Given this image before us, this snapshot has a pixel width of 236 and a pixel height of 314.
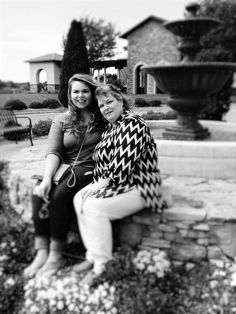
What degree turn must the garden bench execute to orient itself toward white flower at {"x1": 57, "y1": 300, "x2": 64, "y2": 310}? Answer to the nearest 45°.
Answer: approximately 45° to its right

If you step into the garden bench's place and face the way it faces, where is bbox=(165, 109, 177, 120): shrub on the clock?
The shrub is roughly at 10 o'clock from the garden bench.

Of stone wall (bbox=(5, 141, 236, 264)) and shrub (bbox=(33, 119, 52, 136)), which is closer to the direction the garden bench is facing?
the stone wall

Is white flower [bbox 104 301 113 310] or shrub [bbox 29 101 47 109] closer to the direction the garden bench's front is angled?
the white flower

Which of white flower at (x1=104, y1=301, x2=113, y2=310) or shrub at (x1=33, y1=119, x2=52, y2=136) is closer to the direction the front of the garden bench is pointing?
the white flower

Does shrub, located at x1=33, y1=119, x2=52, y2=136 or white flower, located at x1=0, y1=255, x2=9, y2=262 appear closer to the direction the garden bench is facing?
the white flower

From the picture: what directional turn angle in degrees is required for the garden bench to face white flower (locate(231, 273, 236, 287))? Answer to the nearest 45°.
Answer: approximately 45° to its right

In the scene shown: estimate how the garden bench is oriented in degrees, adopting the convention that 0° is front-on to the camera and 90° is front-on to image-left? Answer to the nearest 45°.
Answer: approximately 315°
